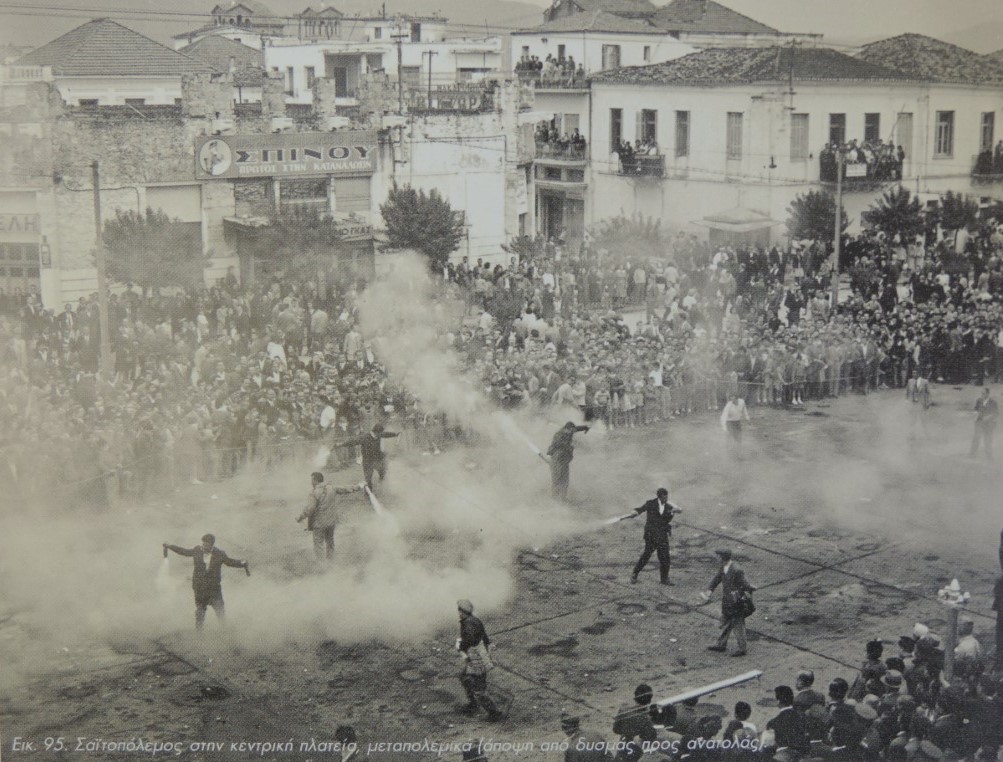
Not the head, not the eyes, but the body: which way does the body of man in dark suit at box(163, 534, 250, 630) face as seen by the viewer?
toward the camera

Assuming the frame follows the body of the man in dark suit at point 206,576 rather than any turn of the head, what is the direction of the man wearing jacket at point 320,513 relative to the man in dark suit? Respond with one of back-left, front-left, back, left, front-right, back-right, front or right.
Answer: back-left
